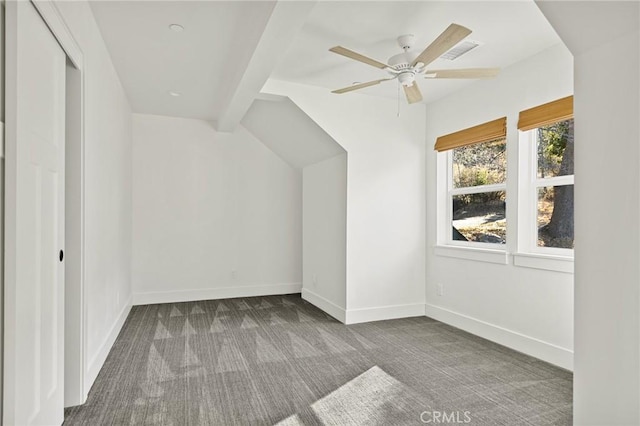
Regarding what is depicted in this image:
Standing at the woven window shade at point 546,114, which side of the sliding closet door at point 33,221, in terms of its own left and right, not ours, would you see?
front

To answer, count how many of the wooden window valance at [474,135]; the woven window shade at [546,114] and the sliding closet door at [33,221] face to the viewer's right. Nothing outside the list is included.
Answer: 1

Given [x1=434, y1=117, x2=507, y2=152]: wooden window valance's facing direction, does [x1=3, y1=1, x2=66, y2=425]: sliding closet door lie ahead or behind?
ahead

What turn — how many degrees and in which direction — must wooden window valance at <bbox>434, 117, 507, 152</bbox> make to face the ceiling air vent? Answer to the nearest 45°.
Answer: approximately 45° to its left

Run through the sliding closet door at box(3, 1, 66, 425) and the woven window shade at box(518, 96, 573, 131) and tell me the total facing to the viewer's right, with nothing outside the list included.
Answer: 1

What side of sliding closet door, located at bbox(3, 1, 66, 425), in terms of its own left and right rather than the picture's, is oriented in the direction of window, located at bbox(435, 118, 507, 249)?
front

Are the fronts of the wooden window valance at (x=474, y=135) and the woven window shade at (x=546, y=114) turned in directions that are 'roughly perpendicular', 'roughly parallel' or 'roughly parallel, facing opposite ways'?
roughly parallel

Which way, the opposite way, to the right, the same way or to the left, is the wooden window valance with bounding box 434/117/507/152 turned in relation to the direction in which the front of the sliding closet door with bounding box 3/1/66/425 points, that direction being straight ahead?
the opposite way

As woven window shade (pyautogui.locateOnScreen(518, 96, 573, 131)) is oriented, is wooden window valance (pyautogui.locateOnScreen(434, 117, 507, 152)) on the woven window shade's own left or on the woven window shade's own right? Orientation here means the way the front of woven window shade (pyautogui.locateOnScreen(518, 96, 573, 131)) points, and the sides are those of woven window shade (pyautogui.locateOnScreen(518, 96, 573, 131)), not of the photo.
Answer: on the woven window shade's own right

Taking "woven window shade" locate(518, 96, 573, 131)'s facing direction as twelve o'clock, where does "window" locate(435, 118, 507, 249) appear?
The window is roughly at 3 o'clock from the woven window shade.

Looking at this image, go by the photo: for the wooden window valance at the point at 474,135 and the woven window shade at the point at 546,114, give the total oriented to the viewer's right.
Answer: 0

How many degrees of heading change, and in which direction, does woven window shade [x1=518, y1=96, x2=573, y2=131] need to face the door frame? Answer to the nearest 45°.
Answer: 0° — it already faces it

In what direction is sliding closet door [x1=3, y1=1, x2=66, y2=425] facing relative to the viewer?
to the viewer's right

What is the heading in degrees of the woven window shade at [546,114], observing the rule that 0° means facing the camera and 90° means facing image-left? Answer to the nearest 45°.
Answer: approximately 45°

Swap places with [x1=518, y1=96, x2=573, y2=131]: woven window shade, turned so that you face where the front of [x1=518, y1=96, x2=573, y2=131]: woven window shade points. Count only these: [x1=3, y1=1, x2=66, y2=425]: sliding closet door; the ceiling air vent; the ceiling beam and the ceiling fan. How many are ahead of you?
4

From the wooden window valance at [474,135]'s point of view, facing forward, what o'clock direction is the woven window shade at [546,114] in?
the woven window shade at [546,114] is roughly at 9 o'clock from the wooden window valance at [474,135].

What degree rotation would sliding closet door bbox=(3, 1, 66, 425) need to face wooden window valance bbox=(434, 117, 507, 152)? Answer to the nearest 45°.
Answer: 0° — it already faces it

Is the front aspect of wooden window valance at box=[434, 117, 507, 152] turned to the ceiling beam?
yes

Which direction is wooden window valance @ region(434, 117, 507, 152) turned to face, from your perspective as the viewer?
facing the viewer and to the left of the viewer

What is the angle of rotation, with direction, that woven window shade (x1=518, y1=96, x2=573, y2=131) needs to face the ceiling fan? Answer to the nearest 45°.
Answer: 0° — it already faces it
